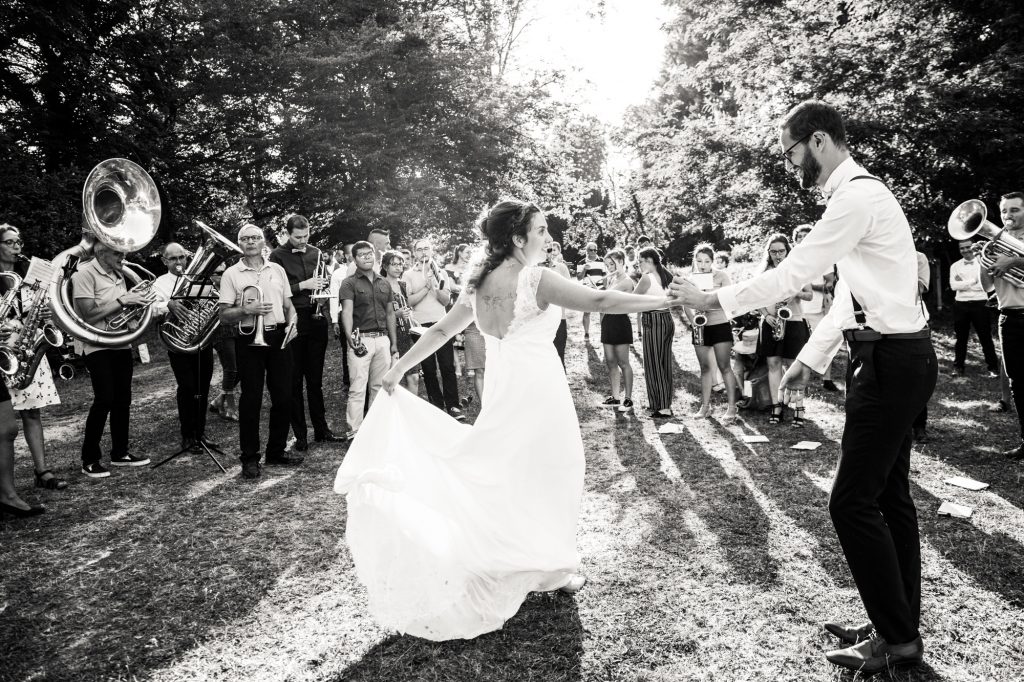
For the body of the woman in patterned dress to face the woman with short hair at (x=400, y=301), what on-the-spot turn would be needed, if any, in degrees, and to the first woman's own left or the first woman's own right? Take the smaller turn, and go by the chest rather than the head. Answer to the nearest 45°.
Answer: approximately 45° to the first woman's own left

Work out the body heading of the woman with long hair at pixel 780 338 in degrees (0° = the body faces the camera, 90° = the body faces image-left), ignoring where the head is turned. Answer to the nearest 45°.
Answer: approximately 0°

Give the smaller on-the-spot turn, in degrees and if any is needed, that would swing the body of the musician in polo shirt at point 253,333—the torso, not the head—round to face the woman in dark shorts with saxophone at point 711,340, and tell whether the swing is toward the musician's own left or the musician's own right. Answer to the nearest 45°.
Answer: approximately 90° to the musician's own left

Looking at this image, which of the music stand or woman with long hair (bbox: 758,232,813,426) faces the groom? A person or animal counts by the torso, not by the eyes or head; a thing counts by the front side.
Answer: the woman with long hair

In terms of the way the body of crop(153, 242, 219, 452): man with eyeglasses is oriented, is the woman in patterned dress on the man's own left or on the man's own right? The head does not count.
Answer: on the man's own right

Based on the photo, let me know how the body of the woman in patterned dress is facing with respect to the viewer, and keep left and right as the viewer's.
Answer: facing the viewer and to the right of the viewer

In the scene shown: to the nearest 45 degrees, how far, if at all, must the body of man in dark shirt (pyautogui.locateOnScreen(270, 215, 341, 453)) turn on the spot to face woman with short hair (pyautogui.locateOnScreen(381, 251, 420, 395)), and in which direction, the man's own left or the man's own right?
approximately 90° to the man's own left

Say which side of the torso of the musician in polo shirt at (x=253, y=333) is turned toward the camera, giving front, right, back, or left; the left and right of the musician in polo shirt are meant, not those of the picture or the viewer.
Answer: front

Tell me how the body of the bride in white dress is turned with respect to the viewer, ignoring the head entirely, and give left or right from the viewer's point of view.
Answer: facing away from the viewer and to the right of the viewer

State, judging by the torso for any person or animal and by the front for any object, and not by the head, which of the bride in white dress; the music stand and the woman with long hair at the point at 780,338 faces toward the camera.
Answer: the woman with long hair

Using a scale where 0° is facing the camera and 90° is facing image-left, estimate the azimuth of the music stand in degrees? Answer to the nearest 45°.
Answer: approximately 180°

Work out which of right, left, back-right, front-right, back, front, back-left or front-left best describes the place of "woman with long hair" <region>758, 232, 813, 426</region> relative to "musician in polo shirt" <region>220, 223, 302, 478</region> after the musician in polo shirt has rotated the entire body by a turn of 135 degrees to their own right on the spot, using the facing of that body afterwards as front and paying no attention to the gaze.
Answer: back-right

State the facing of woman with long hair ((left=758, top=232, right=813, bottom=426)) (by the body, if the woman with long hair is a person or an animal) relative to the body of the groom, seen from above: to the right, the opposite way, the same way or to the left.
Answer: to the left

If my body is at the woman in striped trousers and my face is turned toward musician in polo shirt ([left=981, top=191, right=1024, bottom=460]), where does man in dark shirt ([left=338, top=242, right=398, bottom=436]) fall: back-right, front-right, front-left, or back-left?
back-right

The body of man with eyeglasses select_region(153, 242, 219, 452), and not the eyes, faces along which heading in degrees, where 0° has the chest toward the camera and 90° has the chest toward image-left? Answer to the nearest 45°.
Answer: approximately 315°
